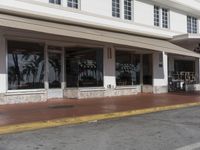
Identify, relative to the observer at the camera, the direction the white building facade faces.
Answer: facing the viewer and to the right of the viewer
